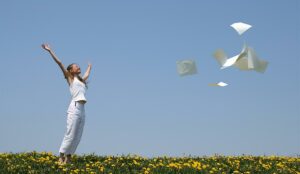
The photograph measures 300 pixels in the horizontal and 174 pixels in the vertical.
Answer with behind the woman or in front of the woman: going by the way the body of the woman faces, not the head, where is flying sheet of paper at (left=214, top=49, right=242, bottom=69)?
in front

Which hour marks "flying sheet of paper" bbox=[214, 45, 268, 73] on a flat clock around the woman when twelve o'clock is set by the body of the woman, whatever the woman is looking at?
The flying sheet of paper is roughly at 1 o'clock from the woman.

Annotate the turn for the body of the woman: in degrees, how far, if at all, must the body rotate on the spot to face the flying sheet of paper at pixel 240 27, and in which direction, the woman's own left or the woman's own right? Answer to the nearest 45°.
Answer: approximately 45° to the woman's own left

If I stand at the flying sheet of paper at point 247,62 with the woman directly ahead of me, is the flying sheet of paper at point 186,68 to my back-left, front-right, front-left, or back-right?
front-left

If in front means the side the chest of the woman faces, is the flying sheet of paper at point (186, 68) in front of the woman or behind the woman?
in front

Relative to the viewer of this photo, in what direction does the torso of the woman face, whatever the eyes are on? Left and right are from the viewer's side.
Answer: facing the viewer and to the right of the viewer
